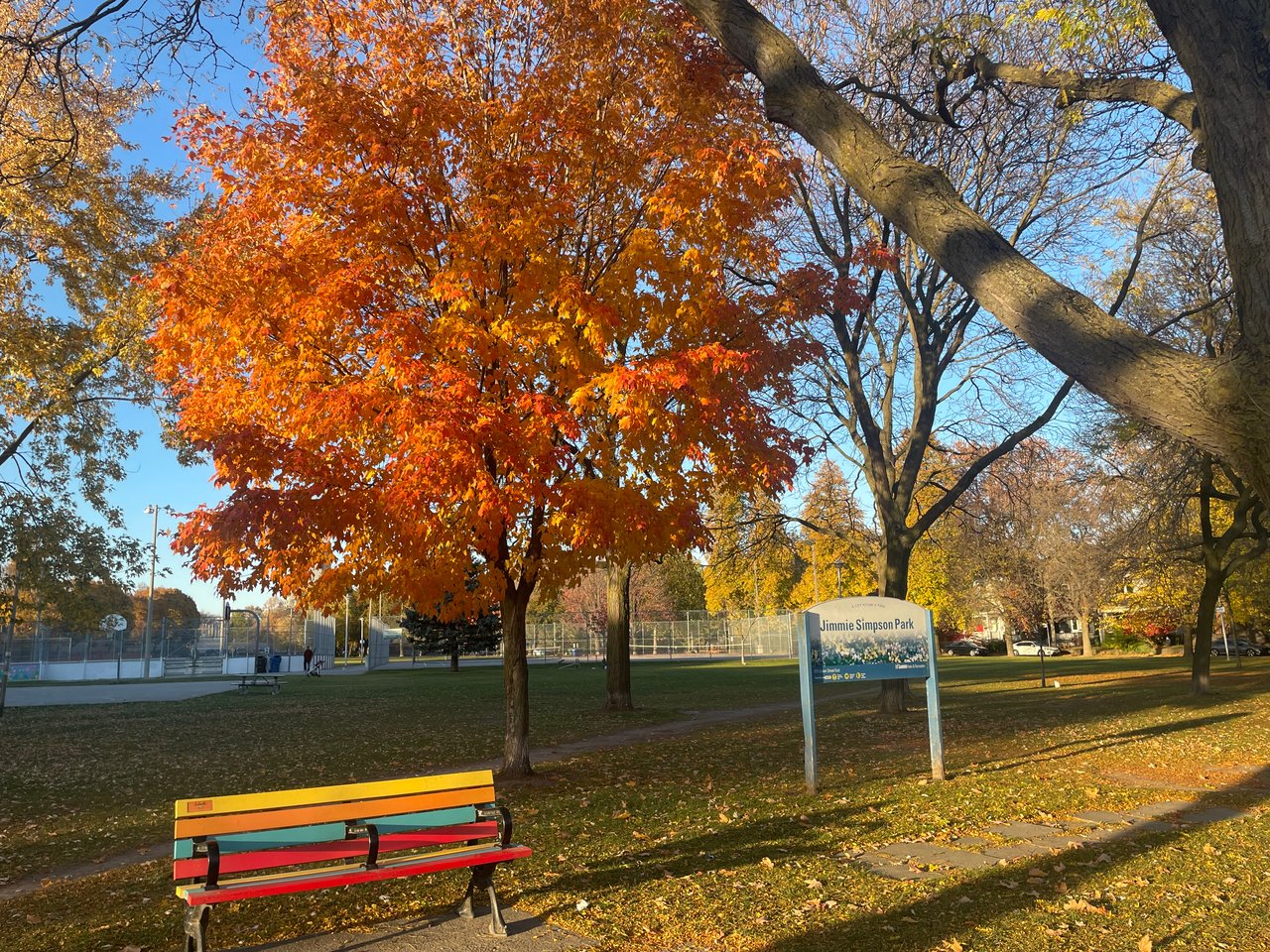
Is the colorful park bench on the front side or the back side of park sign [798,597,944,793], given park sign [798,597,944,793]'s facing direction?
on the front side

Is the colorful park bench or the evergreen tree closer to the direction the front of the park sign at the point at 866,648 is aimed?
the colorful park bench

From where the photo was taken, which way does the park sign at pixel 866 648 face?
toward the camera

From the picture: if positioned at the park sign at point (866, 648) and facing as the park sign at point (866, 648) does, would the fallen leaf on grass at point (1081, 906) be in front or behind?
in front

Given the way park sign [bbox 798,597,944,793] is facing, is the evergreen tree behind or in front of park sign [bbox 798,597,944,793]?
behind

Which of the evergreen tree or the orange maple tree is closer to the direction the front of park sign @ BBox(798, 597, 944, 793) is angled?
the orange maple tree

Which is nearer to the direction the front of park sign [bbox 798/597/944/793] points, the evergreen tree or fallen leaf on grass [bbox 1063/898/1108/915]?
the fallen leaf on grass

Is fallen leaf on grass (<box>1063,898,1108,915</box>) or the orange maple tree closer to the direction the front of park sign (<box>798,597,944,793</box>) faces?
the fallen leaf on grass
